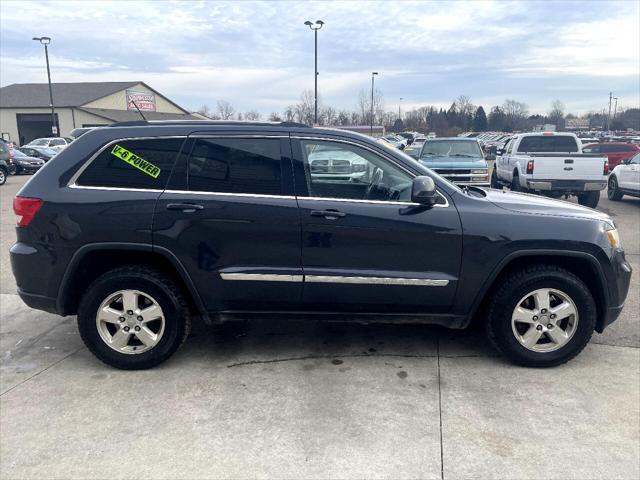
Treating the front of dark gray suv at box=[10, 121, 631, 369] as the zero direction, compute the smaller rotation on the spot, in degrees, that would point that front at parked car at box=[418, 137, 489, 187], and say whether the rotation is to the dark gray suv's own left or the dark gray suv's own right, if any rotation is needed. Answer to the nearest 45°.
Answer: approximately 90° to the dark gray suv's own left

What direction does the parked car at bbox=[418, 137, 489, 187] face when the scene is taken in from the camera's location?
facing the viewer

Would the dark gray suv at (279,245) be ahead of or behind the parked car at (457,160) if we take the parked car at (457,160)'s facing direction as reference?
ahead

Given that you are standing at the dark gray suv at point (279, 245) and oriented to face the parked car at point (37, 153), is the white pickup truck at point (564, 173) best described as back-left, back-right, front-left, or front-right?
front-right

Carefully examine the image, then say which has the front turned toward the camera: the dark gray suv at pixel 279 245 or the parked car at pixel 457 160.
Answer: the parked car

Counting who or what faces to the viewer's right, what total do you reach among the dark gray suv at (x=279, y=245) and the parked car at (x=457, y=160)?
1

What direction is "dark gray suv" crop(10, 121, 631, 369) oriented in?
to the viewer's right

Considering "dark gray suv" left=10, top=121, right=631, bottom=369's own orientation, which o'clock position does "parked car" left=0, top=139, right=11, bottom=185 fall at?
The parked car is roughly at 8 o'clock from the dark gray suv.

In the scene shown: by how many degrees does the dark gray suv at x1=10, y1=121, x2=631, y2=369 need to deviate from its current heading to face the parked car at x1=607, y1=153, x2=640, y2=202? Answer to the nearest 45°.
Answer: approximately 45° to its left

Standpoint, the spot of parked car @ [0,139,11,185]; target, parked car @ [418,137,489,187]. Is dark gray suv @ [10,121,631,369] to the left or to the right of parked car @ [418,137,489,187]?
right

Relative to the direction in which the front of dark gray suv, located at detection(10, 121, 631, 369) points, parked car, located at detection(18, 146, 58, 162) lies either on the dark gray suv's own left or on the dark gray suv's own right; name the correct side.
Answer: on the dark gray suv's own left

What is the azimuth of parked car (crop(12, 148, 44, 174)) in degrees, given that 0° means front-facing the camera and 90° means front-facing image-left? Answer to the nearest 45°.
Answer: approximately 315°
